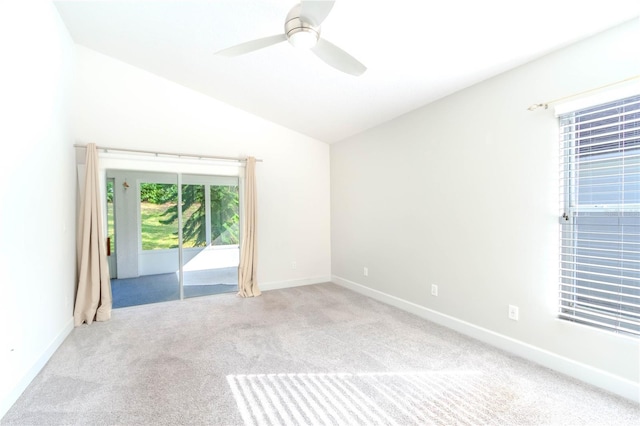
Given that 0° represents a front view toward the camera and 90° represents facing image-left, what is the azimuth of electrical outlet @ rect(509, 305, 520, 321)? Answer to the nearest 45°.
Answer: approximately 45°

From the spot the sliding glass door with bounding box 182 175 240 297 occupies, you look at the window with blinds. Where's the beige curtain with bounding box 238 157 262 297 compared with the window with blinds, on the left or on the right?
left

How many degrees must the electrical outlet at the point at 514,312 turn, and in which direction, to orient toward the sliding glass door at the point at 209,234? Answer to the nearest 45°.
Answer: approximately 45° to its right
